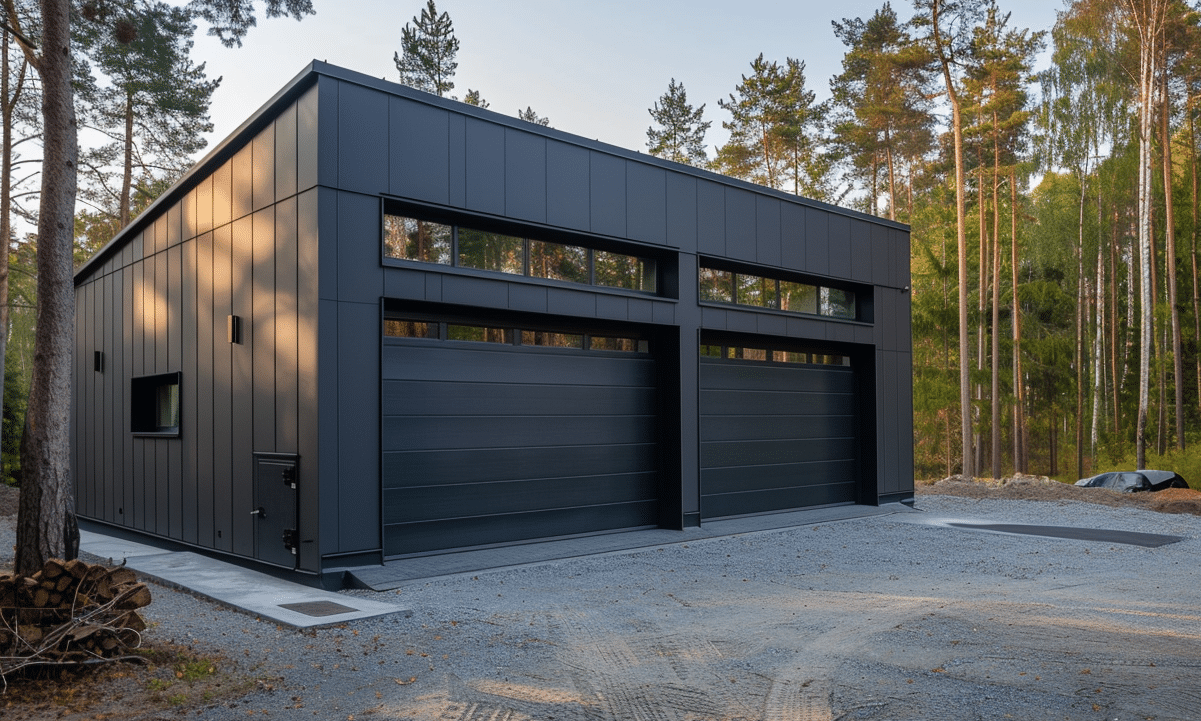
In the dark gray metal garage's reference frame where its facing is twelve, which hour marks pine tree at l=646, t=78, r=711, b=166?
The pine tree is roughly at 8 o'clock from the dark gray metal garage.

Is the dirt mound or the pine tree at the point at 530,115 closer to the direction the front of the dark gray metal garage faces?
the dirt mound

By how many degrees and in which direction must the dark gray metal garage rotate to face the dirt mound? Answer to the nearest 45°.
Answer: approximately 90° to its left

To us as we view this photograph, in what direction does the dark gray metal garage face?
facing the viewer and to the right of the viewer

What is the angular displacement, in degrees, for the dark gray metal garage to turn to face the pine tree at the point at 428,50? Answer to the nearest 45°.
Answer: approximately 135° to its left

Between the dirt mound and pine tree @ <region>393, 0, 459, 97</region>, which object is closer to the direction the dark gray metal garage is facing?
the dirt mound

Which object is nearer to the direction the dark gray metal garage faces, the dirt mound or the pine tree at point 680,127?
the dirt mound

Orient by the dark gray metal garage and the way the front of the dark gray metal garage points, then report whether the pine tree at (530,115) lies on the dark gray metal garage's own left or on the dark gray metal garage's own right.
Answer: on the dark gray metal garage's own left
